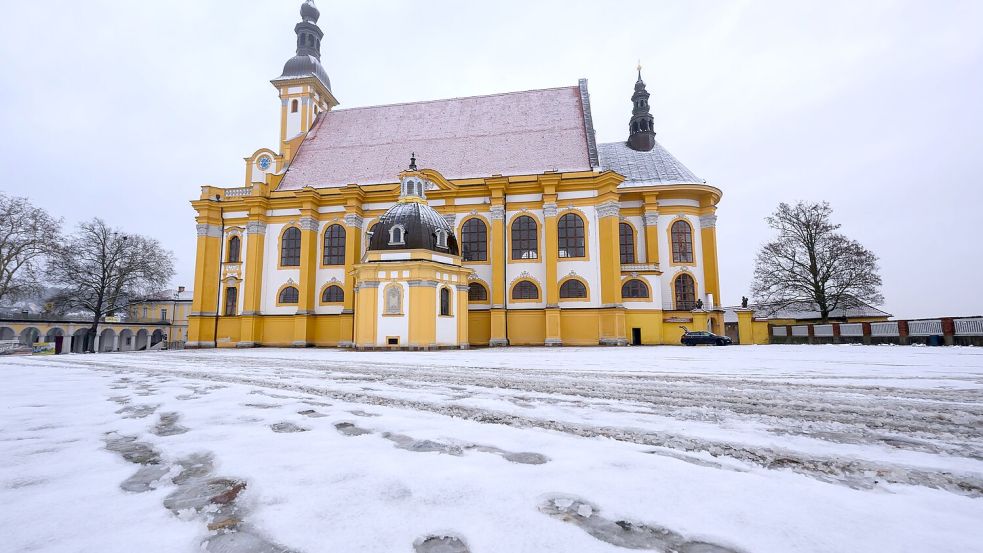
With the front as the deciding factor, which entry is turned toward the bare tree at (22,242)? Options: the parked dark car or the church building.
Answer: the church building

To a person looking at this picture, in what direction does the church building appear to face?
facing to the left of the viewer

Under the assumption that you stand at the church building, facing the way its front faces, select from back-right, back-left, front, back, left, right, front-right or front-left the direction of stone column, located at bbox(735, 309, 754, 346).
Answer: back

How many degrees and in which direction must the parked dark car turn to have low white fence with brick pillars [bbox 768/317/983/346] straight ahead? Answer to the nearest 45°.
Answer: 0° — it already faces it

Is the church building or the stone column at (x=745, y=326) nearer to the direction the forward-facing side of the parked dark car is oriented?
the stone column

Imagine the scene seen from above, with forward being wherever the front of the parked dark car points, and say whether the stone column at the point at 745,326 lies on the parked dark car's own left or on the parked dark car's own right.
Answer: on the parked dark car's own left

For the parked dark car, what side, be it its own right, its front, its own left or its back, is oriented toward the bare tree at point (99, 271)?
back

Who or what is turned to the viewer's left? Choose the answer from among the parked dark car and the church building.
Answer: the church building

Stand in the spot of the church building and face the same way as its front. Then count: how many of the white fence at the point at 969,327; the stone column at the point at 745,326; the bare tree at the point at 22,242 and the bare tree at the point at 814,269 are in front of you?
1

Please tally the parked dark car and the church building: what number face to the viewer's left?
1

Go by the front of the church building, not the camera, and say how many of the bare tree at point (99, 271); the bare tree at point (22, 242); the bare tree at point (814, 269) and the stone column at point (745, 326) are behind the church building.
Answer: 2

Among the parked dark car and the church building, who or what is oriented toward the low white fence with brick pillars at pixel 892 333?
the parked dark car

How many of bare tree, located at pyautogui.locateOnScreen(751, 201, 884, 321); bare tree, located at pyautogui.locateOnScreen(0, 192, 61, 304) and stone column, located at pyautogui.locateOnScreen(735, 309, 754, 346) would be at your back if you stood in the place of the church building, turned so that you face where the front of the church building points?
2

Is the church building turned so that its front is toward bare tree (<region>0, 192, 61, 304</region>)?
yes

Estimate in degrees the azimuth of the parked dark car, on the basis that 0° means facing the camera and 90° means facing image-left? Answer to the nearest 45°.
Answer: approximately 270°

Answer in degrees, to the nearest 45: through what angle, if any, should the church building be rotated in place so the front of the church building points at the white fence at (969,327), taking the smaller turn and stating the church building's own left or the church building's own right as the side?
approximately 135° to the church building's own left

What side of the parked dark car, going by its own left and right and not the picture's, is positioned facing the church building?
back
